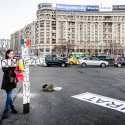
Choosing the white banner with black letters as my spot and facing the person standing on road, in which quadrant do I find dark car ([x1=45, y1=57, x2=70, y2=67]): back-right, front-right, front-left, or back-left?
back-right

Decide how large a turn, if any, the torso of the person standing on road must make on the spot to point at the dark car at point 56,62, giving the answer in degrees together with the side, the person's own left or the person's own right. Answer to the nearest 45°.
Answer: approximately 135° to the person's own left

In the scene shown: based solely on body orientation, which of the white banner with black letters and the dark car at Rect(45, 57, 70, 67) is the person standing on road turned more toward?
the white banner with black letters

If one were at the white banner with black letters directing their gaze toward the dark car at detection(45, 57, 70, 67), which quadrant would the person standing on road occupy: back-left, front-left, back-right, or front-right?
back-left
